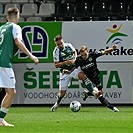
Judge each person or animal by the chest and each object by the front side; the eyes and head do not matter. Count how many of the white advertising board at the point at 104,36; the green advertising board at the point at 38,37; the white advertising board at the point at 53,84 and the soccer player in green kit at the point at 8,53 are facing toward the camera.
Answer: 3

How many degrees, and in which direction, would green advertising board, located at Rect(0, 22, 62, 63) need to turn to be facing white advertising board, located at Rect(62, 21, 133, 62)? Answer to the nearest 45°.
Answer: approximately 90° to its left

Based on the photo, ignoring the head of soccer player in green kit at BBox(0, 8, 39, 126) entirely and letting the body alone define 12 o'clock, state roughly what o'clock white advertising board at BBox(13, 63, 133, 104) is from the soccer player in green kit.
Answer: The white advertising board is roughly at 11 o'clock from the soccer player in green kit.

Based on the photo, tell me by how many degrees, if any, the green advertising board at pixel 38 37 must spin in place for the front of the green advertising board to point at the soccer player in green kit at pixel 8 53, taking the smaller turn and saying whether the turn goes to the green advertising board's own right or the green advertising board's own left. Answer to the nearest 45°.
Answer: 0° — it already faces them

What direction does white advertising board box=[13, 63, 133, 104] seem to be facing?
toward the camera

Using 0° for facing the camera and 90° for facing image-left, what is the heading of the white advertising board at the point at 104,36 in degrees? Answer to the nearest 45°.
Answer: approximately 0°

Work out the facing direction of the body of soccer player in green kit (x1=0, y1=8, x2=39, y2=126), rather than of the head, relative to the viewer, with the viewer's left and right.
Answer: facing away from the viewer and to the right of the viewer

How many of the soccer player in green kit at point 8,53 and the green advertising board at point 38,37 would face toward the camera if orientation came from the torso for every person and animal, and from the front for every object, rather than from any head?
1
